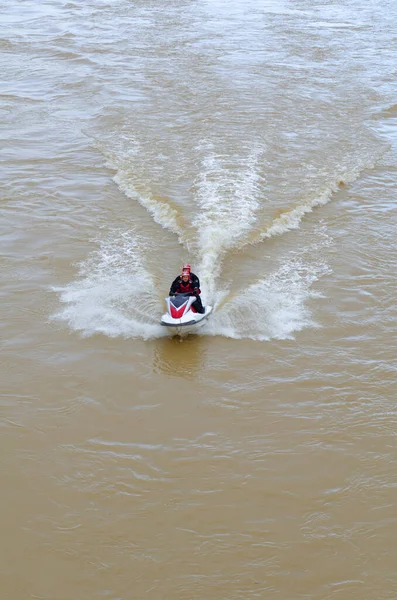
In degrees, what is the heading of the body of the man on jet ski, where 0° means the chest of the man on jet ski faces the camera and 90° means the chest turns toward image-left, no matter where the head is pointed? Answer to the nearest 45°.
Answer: approximately 0°
